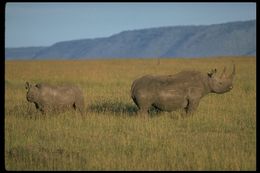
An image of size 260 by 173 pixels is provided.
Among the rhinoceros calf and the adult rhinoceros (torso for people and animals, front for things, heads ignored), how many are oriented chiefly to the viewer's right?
1

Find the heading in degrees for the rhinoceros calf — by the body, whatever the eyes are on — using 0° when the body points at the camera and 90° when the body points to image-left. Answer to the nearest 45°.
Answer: approximately 90°

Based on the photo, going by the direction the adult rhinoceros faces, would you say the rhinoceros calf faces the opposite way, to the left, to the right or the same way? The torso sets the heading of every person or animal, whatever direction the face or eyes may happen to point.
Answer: the opposite way

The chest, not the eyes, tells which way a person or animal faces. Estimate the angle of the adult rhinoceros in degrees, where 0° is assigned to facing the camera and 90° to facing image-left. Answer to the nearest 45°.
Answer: approximately 270°

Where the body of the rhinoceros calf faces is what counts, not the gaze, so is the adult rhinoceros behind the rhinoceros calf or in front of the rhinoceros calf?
behind

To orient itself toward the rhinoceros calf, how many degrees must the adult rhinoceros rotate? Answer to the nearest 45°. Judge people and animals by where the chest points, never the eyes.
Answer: approximately 180°

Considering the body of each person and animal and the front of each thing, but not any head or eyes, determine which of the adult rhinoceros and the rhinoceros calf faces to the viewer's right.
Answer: the adult rhinoceros
